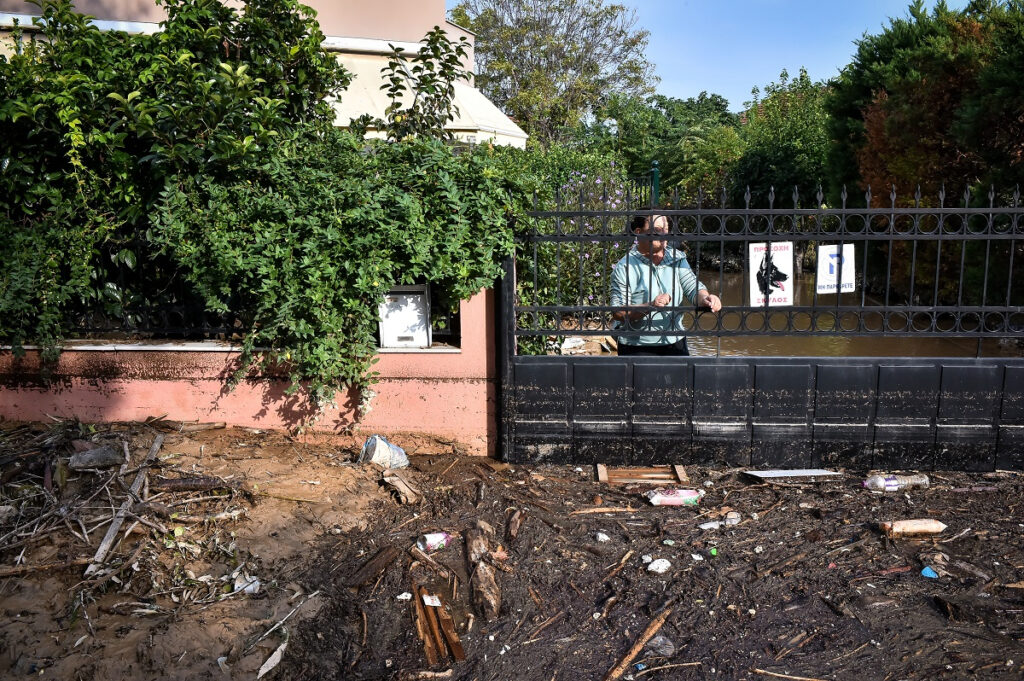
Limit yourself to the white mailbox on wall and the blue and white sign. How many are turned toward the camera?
2

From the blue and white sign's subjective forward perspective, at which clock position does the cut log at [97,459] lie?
The cut log is roughly at 2 o'clock from the blue and white sign.

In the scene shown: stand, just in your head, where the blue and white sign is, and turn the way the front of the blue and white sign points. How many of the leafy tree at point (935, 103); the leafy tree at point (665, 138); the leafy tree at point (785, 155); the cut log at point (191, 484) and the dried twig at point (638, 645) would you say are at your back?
3

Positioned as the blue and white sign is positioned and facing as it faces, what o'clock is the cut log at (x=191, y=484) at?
The cut log is roughly at 2 o'clock from the blue and white sign.

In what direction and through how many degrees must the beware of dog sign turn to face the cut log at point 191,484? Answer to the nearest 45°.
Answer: approximately 45° to its right

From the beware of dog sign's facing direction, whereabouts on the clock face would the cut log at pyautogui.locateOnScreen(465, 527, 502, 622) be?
The cut log is roughly at 1 o'clock from the beware of dog sign.

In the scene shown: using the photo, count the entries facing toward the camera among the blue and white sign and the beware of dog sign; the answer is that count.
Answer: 2

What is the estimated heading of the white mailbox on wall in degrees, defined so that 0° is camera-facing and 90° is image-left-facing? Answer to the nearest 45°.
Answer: approximately 0°
